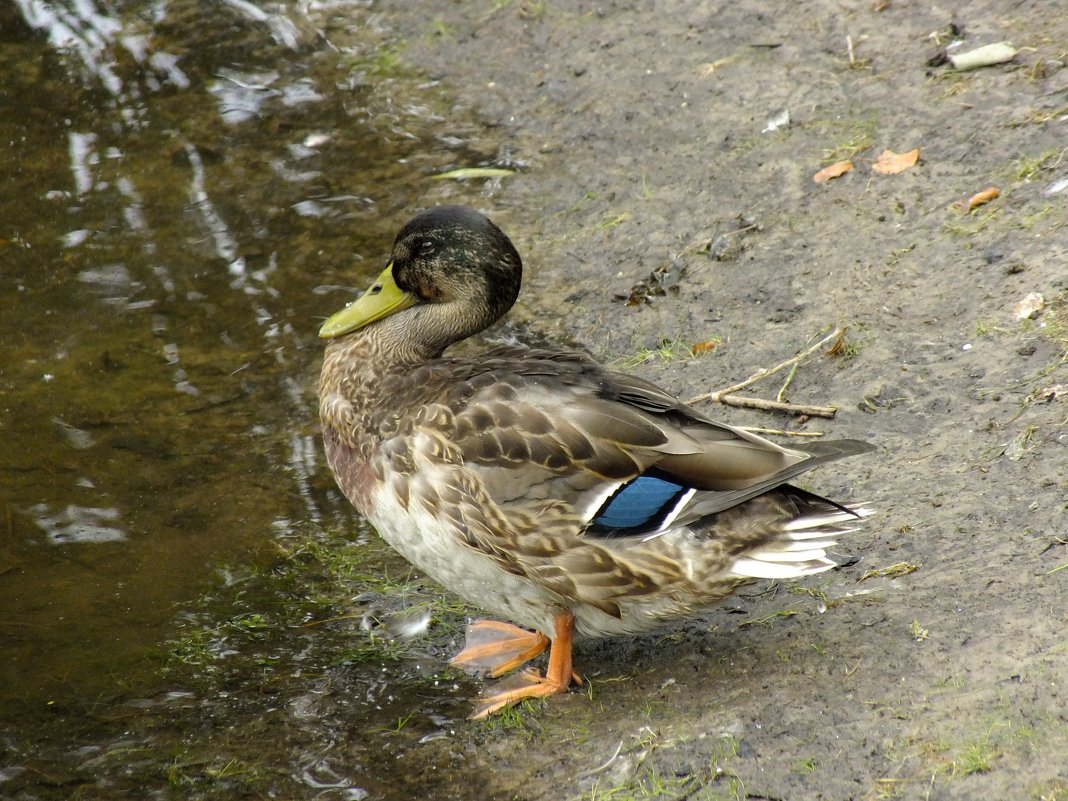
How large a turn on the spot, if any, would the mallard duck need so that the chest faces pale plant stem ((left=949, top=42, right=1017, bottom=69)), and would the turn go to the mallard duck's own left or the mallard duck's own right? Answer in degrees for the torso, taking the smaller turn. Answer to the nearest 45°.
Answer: approximately 135° to the mallard duck's own right

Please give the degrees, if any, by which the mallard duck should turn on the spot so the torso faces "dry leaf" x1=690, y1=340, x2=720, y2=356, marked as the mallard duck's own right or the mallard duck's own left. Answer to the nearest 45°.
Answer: approximately 90° to the mallard duck's own right

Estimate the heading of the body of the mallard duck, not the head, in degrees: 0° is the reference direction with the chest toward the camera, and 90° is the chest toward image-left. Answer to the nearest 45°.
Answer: approximately 90°

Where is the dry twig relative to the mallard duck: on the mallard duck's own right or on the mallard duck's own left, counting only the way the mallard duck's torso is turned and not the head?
on the mallard duck's own right

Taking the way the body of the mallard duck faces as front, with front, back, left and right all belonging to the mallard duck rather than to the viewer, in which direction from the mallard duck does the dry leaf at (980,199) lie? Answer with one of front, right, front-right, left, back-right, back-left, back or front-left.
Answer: back-right

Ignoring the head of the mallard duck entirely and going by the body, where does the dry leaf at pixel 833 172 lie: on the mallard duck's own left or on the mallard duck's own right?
on the mallard duck's own right

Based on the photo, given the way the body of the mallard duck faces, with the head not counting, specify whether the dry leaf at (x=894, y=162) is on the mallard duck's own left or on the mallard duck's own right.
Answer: on the mallard duck's own right

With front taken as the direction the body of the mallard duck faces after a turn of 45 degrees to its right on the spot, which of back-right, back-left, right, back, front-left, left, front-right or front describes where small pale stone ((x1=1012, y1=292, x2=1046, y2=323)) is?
right
